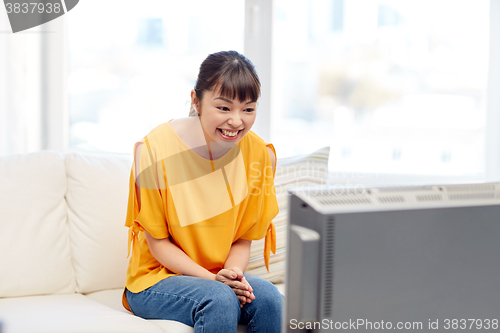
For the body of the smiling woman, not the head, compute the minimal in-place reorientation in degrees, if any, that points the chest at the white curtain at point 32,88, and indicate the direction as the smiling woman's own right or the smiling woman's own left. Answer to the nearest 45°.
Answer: approximately 180°
